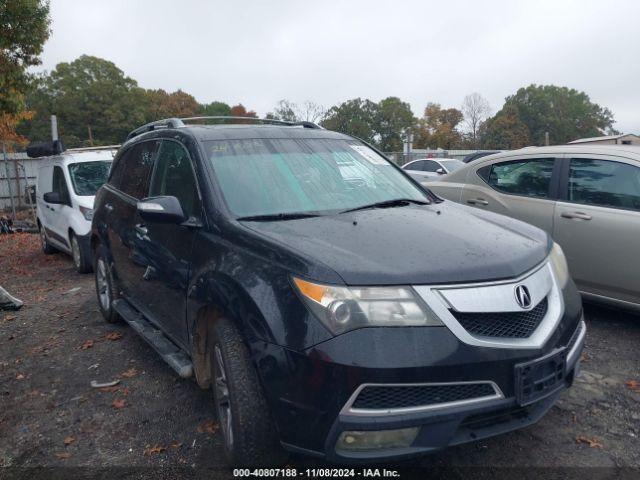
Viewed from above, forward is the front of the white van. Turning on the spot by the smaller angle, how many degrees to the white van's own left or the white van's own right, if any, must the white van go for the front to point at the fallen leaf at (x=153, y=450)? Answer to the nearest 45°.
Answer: approximately 45° to the white van's own right

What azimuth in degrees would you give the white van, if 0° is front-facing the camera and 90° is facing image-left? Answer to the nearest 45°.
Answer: approximately 315°

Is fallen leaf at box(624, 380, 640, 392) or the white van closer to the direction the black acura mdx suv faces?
the fallen leaf
